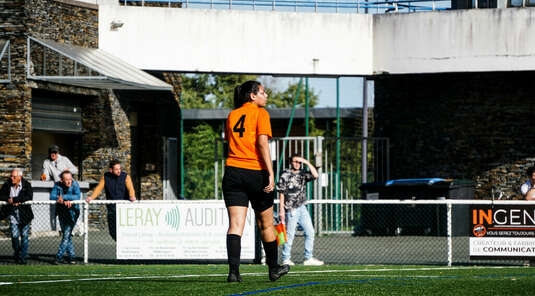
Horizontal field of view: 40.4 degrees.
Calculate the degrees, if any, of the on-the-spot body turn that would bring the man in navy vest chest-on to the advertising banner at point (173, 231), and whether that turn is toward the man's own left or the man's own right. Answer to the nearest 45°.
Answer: approximately 45° to the man's own left

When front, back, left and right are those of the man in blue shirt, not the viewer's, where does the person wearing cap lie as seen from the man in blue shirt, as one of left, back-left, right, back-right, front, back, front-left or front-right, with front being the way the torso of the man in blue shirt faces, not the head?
back

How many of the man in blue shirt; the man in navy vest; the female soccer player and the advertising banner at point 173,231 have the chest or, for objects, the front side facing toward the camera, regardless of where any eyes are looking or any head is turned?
3

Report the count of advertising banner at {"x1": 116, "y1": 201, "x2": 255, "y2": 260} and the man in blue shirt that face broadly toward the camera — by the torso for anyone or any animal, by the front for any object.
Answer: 2

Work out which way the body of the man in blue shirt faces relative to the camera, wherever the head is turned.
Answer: toward the camera

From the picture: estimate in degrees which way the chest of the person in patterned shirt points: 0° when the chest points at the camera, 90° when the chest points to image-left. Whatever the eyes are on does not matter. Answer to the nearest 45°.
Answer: approximately 0°

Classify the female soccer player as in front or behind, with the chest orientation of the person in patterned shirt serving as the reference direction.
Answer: in front

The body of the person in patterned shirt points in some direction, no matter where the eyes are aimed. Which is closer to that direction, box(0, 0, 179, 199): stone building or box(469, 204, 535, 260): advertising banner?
the advertising banner

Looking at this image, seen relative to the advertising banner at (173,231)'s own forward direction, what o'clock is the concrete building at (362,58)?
The concrete building is roughly at 7 o'clock from the advertising banner.

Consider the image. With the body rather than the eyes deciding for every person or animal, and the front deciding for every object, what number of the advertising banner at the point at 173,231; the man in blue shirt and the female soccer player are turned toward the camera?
2

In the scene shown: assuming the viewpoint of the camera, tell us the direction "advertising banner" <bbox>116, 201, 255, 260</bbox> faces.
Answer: facing the viewer

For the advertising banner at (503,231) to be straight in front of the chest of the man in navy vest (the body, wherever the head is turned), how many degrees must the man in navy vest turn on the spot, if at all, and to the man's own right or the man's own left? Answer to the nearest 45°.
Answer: approximately 90° to the man's own left

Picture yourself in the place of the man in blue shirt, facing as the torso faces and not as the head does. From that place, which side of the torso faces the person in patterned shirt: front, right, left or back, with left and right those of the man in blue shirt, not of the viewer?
left

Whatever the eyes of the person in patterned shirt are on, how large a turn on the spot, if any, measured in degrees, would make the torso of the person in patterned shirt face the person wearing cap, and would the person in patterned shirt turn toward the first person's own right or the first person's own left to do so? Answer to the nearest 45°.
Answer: approximately 135° to the first person's own right
